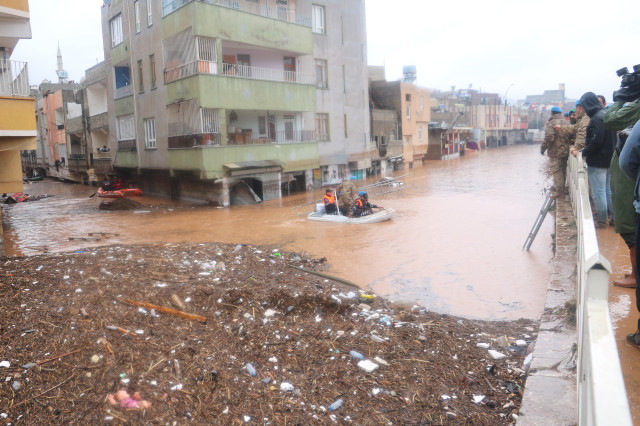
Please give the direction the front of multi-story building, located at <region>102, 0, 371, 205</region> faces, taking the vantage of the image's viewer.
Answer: facing the viewer and to the right of the viewer

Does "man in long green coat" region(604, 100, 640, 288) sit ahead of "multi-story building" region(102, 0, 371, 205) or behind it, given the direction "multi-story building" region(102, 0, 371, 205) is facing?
ahead

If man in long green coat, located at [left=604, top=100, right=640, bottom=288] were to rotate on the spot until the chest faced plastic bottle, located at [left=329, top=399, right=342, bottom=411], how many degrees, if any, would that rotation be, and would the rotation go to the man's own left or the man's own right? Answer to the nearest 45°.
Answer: approximately 45° to the man's own left

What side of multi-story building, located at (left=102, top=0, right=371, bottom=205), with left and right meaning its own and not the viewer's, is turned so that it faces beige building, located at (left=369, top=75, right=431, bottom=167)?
left

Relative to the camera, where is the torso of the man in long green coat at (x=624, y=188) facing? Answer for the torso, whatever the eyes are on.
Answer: to the viewer's left
